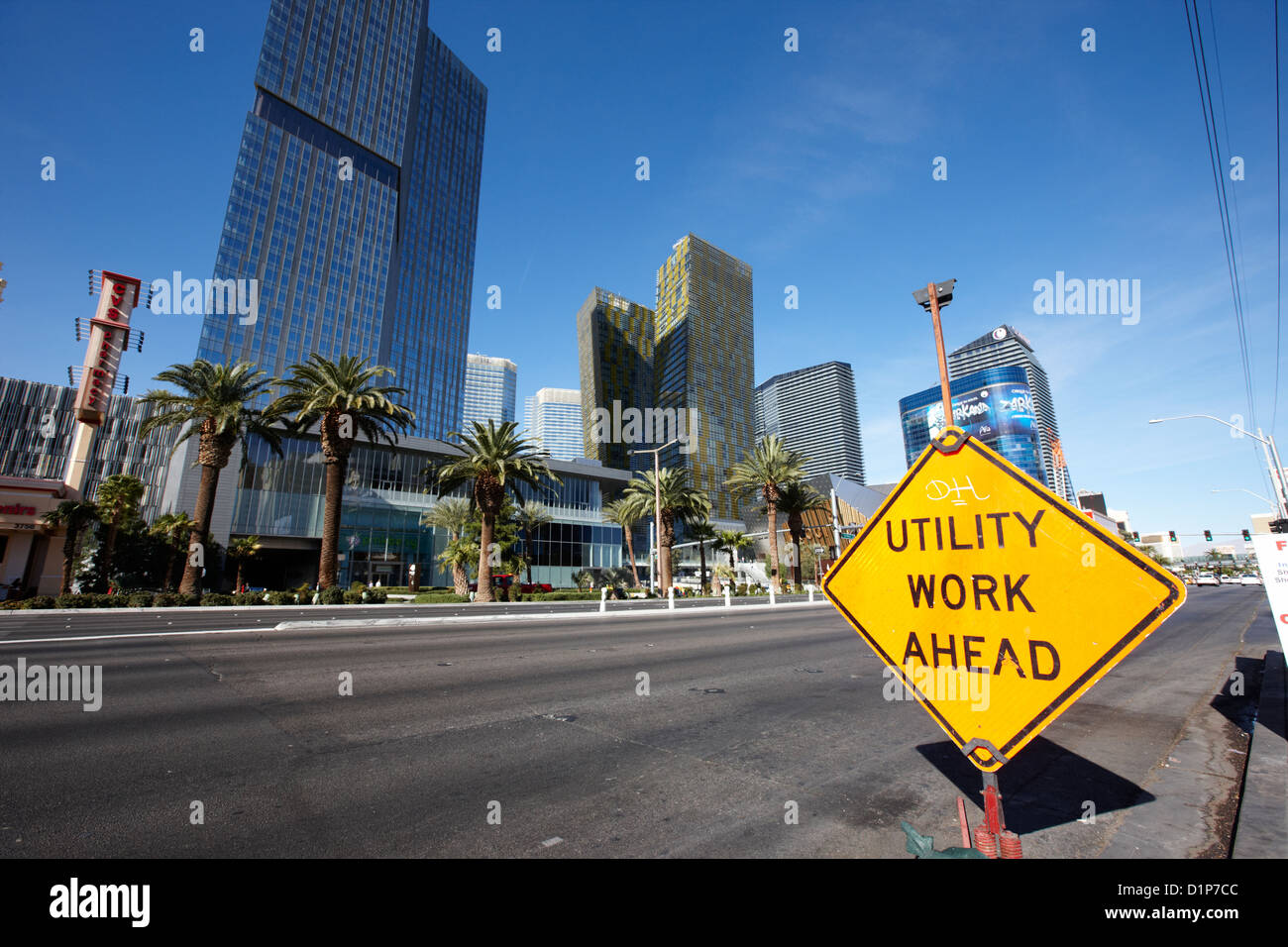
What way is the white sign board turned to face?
toward the camera

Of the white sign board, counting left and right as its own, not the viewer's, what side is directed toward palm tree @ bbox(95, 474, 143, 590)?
right

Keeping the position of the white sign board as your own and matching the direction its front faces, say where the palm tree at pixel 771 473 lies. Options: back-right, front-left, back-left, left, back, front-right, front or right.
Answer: back-right

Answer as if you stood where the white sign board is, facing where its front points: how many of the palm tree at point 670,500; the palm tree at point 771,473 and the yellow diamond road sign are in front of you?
1

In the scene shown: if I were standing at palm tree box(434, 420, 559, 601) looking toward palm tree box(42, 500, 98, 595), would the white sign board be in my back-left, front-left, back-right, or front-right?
back-left

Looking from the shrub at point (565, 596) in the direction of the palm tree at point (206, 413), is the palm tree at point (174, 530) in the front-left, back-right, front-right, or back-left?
front-right

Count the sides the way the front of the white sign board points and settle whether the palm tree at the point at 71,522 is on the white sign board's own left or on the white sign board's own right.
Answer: on the white sign board's own right
